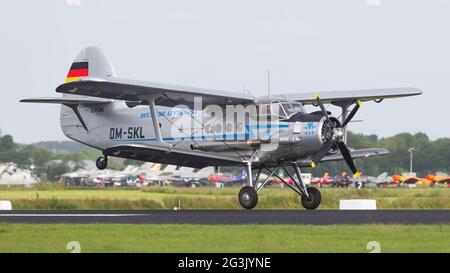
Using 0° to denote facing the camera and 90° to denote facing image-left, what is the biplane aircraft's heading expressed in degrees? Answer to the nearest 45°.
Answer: approximately 315°
